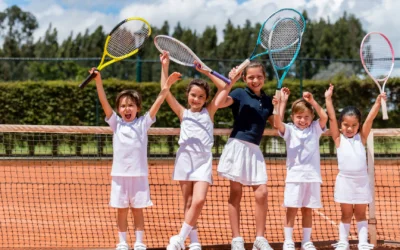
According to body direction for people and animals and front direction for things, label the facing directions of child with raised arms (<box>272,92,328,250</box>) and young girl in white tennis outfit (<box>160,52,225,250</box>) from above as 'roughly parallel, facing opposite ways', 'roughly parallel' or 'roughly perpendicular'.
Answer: roughly parallel

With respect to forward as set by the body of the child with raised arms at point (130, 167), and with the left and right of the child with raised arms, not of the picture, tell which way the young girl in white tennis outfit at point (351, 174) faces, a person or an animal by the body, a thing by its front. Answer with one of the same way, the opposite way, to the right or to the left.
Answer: the same way

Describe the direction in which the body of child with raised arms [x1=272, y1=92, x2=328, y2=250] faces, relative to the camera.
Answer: toward the camera

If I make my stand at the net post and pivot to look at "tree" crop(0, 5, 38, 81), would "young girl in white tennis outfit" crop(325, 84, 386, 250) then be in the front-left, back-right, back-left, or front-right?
back-left

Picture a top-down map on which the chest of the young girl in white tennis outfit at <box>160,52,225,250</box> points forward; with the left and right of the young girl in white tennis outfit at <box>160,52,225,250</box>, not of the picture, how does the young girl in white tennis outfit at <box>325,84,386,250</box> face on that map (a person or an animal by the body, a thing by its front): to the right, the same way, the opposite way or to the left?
the same way

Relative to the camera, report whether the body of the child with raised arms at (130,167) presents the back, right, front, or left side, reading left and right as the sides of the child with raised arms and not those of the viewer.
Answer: front

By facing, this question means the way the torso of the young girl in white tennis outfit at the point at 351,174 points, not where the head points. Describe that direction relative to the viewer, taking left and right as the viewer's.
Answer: facing the viewer

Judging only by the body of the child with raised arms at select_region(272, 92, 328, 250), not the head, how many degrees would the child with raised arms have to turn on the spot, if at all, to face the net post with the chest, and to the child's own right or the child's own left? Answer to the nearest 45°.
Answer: approximately 135° to the child's own left

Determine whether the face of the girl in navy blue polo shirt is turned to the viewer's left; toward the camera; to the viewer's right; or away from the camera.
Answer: toward the camera

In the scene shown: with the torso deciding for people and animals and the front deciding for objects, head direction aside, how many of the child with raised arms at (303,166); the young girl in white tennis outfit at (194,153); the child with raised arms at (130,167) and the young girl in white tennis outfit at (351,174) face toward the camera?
4

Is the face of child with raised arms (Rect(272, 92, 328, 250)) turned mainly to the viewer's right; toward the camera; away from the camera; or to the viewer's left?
toward the camera

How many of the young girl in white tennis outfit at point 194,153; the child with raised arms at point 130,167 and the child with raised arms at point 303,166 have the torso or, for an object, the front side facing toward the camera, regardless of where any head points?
3

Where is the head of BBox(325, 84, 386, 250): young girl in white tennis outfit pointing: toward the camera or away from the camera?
toward the camera

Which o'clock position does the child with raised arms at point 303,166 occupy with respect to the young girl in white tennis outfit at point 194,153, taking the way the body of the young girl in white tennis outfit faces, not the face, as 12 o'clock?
The child with raised arms is roughly at 9 o'clock from the young girl in white tennis outfit.

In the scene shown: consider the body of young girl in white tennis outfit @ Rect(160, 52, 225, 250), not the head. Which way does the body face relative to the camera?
toward the camera
